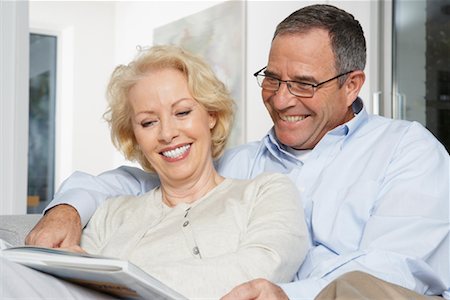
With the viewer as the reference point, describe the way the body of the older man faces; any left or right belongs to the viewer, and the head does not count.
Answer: facing the viewer and to the left of the viewer

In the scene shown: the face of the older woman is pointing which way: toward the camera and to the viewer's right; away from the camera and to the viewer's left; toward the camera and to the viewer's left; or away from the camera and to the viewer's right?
toward the camera and to the viewer's left

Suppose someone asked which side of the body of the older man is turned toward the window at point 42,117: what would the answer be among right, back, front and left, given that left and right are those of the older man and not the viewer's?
right

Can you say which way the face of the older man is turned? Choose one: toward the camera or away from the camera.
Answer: toward the camera
